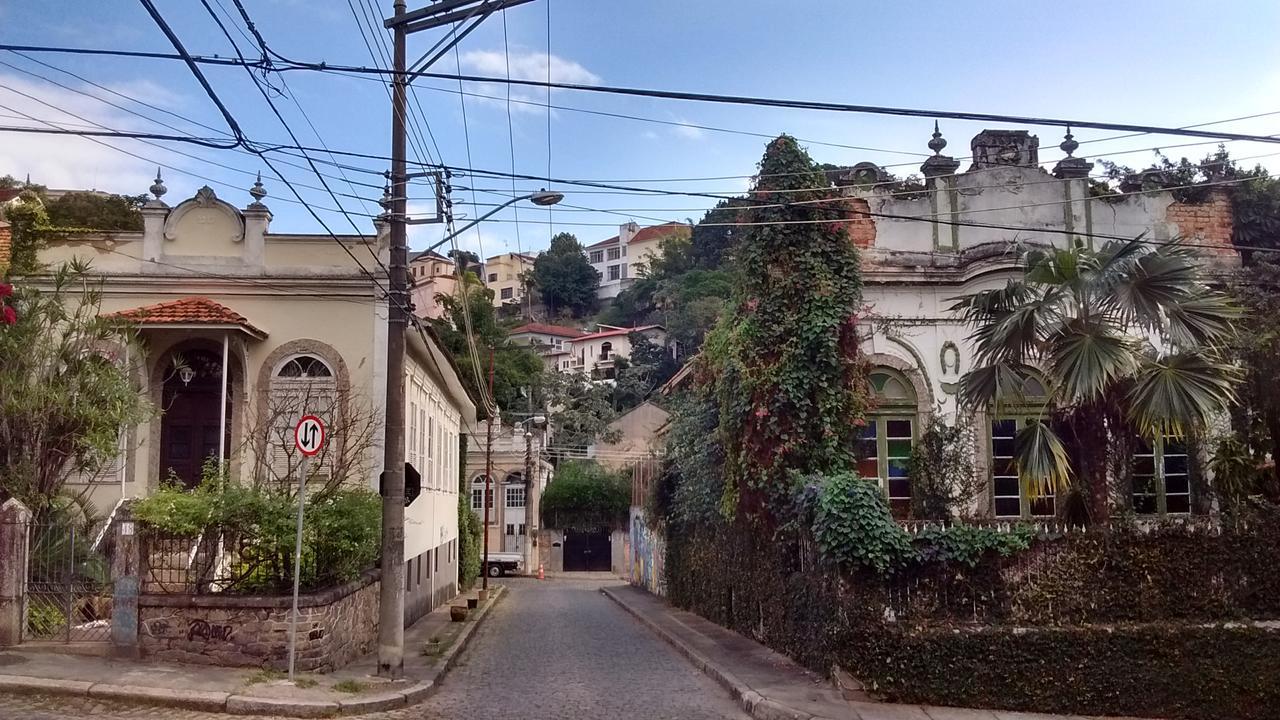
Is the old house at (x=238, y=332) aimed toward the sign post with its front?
yes

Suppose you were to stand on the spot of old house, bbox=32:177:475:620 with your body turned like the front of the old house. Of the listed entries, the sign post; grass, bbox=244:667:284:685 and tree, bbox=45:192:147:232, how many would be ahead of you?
2

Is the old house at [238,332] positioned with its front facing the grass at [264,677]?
yes

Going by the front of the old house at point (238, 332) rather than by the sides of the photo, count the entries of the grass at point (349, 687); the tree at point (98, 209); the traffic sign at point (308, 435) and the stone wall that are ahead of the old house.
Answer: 3

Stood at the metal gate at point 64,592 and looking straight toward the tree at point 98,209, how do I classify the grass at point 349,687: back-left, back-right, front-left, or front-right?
back-right

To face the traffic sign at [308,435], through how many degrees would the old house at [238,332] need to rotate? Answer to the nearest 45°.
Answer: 0° — it already faces it

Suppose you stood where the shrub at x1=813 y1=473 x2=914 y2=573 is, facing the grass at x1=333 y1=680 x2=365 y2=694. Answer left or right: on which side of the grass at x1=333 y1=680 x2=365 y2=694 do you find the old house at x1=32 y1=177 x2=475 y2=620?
right

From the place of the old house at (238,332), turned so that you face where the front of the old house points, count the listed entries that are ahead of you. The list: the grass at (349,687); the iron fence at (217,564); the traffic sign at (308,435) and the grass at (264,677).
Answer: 4

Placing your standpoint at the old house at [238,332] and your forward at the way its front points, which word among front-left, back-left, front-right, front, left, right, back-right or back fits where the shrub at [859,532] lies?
front-left

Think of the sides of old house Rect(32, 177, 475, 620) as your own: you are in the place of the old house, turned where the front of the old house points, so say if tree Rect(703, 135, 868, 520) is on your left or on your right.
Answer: on your left

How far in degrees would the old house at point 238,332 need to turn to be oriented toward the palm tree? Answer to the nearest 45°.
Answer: approximately 45° to its left

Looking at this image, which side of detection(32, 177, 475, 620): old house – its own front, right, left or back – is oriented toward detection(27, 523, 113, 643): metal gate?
front

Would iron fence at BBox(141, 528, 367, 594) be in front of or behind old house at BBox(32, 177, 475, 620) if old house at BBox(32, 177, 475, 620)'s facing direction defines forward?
in front

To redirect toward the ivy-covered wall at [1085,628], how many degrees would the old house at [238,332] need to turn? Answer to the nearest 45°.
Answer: approximately 45° to its left

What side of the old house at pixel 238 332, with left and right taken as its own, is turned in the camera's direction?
front

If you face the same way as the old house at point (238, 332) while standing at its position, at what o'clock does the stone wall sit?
The stone wall is roughly at 12 o'clock from the old house.

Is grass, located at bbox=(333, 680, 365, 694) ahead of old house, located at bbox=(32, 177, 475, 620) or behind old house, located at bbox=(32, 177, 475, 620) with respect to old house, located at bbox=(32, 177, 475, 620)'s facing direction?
ahead

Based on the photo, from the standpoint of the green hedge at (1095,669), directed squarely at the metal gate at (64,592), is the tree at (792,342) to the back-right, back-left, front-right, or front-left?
front-right

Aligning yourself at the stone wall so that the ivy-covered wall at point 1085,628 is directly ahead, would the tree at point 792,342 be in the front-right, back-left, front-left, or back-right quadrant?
front-left
